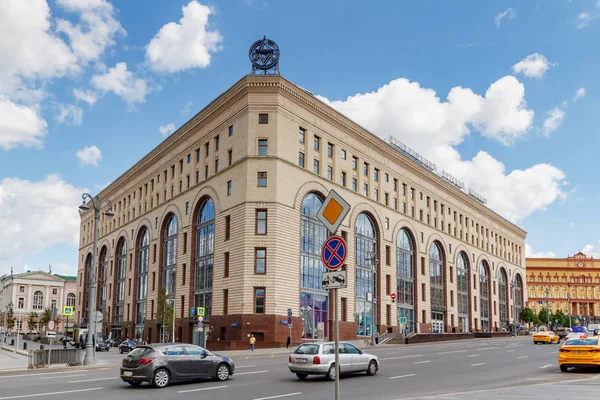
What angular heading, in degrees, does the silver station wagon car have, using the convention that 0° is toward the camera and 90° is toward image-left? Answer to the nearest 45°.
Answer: approximately 225°

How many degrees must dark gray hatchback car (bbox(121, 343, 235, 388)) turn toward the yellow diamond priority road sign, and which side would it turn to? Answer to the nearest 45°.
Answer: approximately 135° to its right

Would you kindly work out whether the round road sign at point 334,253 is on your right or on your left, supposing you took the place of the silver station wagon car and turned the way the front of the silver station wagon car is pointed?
on your right

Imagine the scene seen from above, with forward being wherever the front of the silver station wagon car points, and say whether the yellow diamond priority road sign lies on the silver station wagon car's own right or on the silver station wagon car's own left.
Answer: on the silver station wagon car's own right
